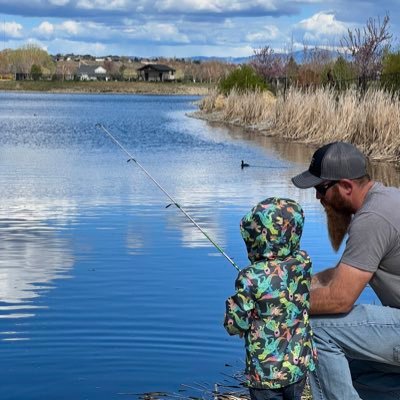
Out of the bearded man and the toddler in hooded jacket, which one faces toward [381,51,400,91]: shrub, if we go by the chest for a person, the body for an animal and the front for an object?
the toddler in hooded jacket

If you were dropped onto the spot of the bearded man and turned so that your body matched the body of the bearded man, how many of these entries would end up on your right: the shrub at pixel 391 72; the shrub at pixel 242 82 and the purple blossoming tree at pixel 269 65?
3

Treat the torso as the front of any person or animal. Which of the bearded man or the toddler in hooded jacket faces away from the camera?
the toddler in hooded jacket

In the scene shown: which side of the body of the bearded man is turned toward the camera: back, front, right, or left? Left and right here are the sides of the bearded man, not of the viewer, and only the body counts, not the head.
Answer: left

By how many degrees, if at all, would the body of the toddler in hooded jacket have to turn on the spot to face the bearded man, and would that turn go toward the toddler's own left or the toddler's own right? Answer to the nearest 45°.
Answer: approximately 45° to the toddler's own right

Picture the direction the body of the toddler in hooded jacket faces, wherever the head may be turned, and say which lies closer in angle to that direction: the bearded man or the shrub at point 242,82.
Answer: the shrub

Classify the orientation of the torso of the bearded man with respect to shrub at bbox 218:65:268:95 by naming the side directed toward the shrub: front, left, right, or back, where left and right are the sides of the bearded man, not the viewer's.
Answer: right

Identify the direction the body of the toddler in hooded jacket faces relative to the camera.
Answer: away from the camera

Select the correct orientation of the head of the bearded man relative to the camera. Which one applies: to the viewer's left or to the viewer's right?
to the viewer's left

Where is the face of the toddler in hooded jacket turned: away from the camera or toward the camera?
away from the camera

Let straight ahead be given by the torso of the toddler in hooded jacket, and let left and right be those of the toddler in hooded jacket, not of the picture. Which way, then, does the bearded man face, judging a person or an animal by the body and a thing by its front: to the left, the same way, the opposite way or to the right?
to the left

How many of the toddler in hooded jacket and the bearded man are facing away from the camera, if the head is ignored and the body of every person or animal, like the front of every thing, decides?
1

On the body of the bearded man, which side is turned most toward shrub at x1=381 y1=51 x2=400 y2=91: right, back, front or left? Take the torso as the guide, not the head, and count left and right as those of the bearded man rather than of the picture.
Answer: right
